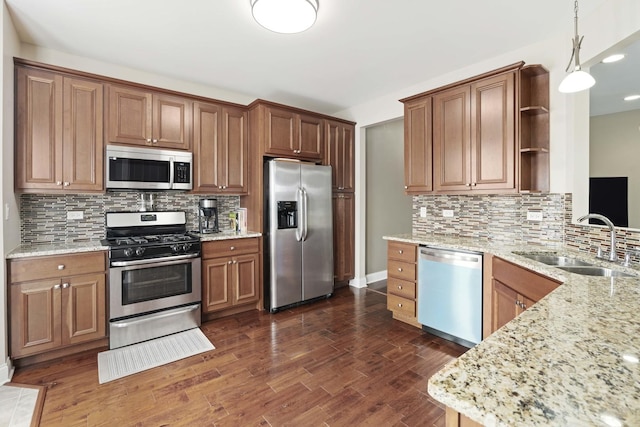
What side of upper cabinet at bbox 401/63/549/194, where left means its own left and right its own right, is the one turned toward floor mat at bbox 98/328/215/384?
front

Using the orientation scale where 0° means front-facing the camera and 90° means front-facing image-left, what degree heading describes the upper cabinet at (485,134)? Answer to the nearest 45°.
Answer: approximately 45°

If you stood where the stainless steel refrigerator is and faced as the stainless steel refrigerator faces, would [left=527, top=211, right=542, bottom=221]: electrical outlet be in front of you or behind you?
in front

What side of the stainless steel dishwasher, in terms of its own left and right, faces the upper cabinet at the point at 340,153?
right

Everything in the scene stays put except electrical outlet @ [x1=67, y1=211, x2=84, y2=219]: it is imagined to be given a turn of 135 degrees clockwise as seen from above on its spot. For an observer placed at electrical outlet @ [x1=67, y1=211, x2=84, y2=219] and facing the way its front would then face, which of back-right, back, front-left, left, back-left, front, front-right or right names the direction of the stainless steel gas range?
back

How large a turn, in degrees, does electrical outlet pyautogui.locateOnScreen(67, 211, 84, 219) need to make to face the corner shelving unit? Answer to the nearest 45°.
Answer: approximately 45° to its left

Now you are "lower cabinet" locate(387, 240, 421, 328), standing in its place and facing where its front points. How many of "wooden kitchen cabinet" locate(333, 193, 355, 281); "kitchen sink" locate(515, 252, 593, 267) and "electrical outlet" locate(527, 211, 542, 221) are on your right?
1

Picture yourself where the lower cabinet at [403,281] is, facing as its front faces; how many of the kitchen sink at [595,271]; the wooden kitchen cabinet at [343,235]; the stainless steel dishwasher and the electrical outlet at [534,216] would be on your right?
1

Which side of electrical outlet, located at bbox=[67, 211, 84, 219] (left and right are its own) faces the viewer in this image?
front

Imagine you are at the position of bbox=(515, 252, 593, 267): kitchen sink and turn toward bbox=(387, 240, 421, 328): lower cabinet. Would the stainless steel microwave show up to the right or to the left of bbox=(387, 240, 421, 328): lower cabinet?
left

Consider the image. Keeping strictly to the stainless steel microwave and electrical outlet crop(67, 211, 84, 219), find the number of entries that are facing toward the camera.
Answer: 2

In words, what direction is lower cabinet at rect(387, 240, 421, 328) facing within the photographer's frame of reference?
facing the viewer and to the left of the viewer

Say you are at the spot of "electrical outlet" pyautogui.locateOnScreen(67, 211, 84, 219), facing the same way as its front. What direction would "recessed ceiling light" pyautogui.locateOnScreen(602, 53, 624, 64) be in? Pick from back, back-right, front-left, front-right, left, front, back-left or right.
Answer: front-left

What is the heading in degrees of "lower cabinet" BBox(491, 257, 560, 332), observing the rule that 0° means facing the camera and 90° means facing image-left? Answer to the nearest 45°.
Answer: approximately 45°

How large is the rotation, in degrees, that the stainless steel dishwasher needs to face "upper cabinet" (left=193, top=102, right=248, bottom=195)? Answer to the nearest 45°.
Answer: approximately 45° to its right

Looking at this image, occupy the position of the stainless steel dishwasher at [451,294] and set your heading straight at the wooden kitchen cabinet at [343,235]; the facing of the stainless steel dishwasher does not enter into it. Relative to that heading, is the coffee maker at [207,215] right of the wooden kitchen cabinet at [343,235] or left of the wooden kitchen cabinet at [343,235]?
left
